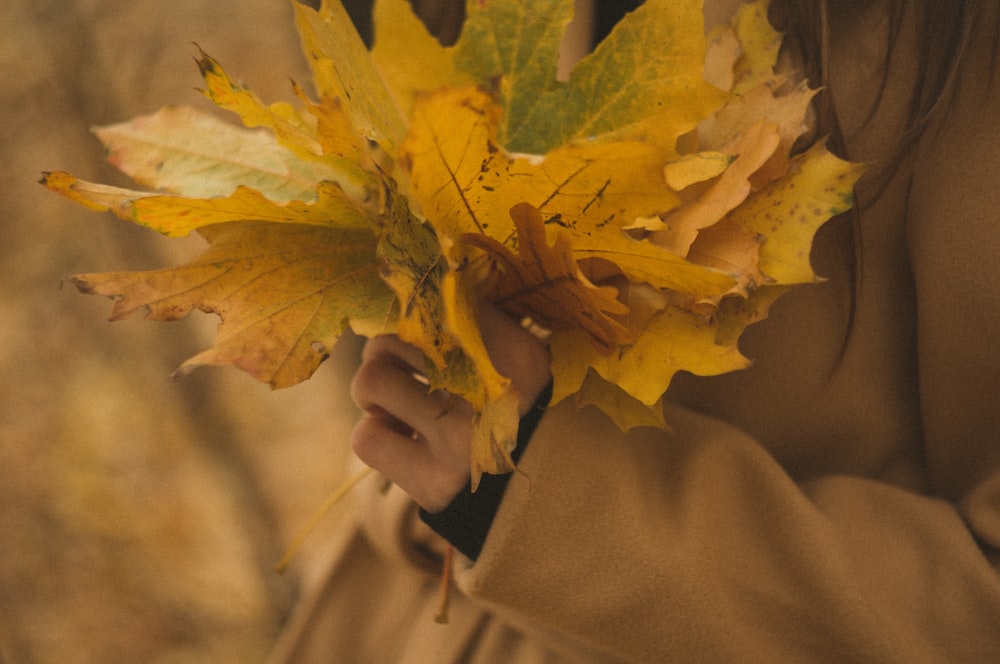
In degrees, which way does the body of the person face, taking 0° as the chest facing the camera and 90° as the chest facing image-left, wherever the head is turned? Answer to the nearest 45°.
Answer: approximately 45°
